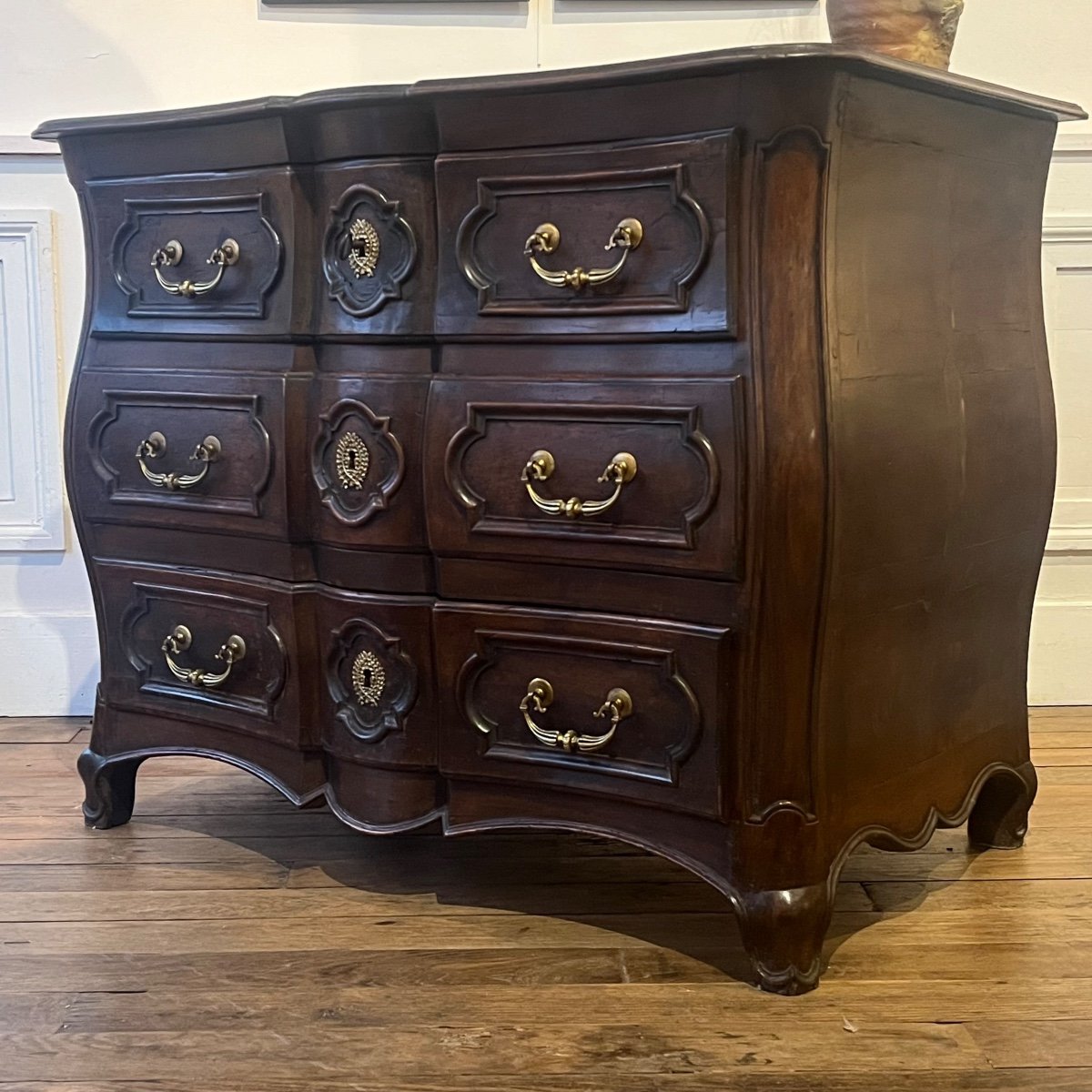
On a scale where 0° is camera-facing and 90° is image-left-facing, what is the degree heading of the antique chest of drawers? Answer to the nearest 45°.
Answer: approximately 45°
